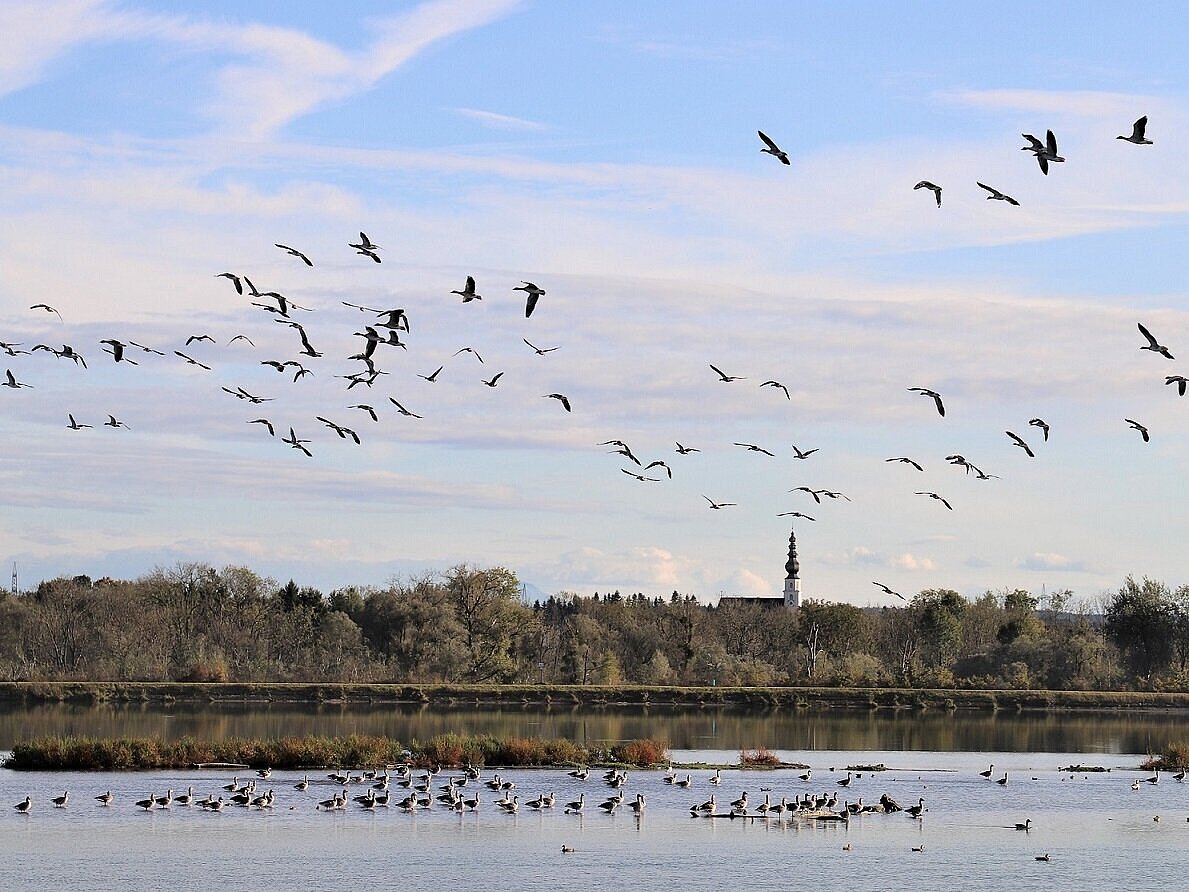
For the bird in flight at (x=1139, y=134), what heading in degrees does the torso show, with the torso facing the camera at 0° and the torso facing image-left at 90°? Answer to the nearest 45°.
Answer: approximately 90°
